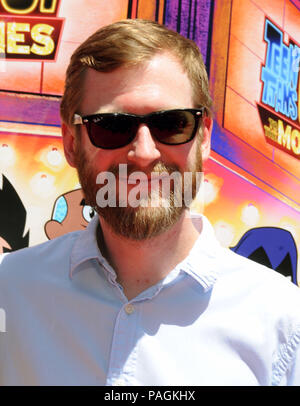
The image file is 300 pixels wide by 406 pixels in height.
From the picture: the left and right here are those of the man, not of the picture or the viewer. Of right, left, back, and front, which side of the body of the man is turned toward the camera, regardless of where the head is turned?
front
